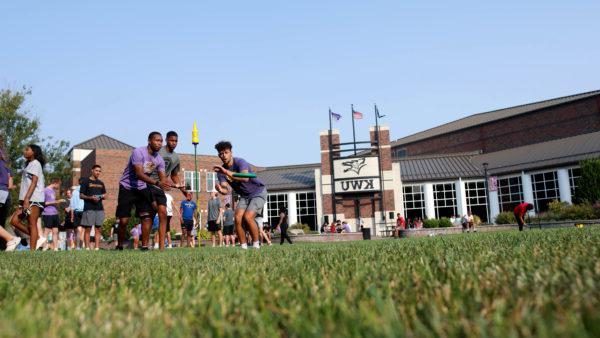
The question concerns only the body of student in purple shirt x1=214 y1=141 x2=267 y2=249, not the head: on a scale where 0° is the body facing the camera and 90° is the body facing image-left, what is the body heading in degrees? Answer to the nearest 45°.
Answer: approximately 45°

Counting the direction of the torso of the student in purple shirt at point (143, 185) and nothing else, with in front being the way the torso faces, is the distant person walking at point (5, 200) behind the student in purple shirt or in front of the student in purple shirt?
behind

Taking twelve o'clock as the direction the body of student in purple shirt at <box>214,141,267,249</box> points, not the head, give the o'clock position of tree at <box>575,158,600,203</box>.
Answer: The tree is roughly at 6 o'clock from the student in purple shirt.

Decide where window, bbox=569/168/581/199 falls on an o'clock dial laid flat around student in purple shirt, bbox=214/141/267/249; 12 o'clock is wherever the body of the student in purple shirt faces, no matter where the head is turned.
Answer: The window is roughly at 6 o'clock from the student in purple shirt.

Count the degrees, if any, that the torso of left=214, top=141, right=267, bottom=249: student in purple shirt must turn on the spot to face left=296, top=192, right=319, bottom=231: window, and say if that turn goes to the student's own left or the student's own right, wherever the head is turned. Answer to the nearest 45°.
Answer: approximately 135° to the student's own right
